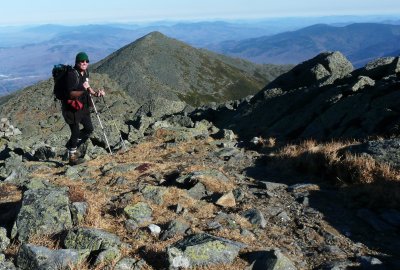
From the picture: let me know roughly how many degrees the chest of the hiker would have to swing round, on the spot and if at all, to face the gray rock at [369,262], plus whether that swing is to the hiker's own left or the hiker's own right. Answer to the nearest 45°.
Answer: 0° — they already face it

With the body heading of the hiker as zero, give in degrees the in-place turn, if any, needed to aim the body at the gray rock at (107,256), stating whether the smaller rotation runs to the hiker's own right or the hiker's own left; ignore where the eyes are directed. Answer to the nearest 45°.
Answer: approximately 45° to the hiker's own right

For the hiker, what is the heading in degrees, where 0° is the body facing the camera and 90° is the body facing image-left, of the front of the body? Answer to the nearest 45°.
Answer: approximately 315°

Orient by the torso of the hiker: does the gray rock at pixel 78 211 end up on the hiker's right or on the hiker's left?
on the hiker's right

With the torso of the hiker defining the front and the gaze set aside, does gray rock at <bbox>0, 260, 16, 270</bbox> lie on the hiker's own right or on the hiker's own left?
on the hiker's own right

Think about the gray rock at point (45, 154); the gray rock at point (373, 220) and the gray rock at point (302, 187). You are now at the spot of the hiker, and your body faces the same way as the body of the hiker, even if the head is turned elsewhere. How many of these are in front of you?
2

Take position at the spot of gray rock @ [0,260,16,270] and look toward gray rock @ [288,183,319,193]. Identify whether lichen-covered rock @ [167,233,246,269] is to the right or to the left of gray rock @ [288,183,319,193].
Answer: right

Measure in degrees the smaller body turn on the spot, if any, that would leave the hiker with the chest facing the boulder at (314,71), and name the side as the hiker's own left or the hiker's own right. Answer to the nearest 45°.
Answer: approximately 90° to the hiker's own left

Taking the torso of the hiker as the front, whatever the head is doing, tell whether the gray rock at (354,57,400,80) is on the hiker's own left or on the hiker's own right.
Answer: on the hiker's own left

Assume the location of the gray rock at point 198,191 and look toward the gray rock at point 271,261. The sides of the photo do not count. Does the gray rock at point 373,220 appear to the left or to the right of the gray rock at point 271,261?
left

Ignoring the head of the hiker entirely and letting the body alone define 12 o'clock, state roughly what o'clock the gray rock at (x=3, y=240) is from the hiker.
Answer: The gray rock is roughly at 2 o'clock from the hiker.
